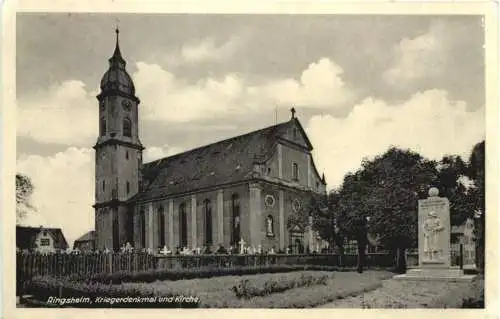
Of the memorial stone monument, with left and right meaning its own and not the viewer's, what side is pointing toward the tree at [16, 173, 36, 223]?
right

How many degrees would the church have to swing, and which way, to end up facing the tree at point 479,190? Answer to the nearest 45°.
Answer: approximately 45° to its left

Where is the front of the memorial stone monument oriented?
toward the camera

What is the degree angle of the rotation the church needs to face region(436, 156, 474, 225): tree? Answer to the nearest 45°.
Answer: approximately 45° to its left

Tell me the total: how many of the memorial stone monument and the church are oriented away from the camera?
0

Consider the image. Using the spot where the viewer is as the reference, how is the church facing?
facing the viewer and to the right of the viewer
